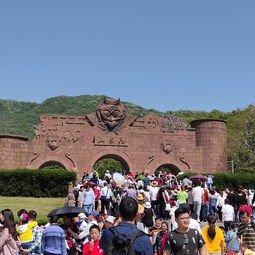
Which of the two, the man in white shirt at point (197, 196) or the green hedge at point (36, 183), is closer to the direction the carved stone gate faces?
the man in white shirt

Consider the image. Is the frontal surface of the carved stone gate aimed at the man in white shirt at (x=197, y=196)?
yes

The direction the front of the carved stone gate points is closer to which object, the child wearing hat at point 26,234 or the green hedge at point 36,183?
the child wearing hat

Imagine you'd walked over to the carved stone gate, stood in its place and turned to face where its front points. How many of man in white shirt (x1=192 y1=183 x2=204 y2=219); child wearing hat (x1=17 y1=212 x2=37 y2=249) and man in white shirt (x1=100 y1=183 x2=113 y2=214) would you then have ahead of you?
3

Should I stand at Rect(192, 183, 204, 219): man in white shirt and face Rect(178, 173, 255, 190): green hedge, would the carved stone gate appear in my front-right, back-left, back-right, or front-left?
front-left

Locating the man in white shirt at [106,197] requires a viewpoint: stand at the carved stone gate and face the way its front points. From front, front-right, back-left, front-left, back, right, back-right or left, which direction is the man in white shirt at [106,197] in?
front

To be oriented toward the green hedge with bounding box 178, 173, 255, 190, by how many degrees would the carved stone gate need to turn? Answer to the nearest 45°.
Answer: approximately 90° to its left

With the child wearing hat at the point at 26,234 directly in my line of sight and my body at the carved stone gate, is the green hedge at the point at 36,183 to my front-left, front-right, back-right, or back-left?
front-right

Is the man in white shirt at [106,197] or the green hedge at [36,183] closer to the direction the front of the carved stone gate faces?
the man in white shirt

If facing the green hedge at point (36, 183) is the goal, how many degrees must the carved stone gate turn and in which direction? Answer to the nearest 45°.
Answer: approximately 45° to its right

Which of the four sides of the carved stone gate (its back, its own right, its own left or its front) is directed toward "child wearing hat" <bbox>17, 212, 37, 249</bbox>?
front

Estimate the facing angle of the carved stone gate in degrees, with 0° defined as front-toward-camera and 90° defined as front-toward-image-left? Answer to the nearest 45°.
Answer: approximately 0°
